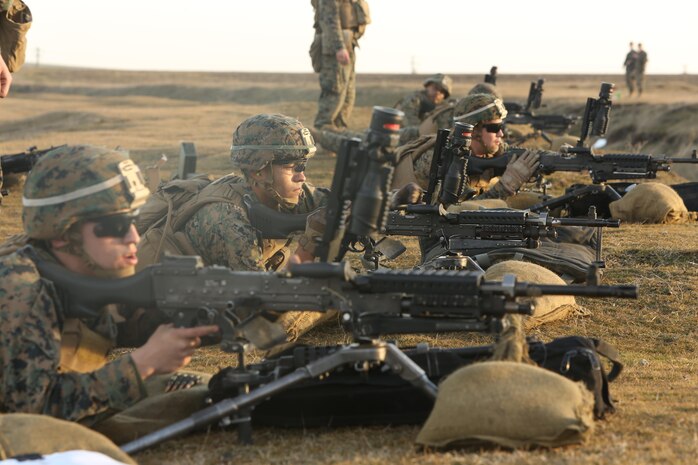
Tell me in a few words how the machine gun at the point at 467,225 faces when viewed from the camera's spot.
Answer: facing to the right of the viewer

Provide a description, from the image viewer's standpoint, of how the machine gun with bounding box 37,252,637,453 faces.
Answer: facing to the right of the viewer

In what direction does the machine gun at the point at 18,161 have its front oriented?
to the viewer's right

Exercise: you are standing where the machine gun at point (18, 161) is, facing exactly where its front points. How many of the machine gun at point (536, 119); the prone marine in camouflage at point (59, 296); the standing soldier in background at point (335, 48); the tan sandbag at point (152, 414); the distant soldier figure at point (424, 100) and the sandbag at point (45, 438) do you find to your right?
3

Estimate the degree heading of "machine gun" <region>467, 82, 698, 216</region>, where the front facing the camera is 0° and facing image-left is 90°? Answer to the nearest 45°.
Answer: approximately 270°

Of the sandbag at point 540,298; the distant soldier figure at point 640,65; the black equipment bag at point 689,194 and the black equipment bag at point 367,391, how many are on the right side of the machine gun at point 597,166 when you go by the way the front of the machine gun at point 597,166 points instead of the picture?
2

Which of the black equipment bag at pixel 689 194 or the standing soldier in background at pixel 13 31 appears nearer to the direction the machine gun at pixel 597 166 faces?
the black equipment bag

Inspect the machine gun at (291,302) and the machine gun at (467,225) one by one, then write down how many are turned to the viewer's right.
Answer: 2

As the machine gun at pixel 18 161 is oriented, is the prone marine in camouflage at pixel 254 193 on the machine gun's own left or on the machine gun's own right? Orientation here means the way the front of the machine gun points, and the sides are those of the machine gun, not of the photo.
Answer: on the machine gun's own right

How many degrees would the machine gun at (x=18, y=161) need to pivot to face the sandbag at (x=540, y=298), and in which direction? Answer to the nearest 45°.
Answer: approximately 45° to its right
